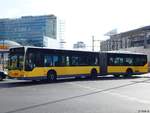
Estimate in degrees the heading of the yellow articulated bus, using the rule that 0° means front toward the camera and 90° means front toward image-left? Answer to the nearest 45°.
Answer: approximately 45°
